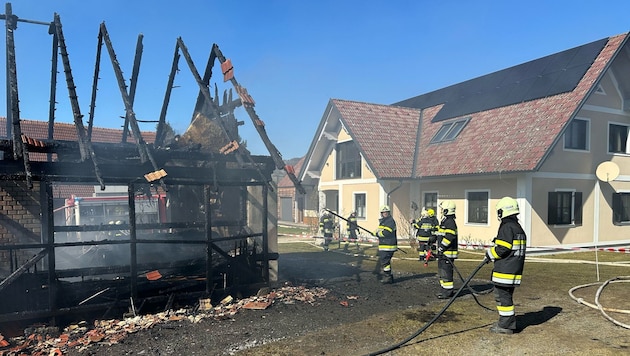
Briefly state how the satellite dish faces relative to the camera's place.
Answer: facing the viewer

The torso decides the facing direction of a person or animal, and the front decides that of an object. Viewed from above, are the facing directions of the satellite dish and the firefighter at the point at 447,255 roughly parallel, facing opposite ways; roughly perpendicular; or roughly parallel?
roughly perpendicular

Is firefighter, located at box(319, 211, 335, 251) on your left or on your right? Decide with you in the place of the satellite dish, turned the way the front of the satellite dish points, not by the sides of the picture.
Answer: on your right

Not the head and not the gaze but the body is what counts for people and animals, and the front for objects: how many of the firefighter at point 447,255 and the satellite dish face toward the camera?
1

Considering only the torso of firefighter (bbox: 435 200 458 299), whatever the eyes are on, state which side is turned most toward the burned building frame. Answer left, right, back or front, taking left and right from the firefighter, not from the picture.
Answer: front

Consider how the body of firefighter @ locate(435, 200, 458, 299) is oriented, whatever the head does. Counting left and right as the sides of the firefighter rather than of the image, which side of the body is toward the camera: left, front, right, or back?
left

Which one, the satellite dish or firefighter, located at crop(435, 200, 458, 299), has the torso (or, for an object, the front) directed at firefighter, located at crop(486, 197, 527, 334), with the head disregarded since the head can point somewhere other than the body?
the satellite dish

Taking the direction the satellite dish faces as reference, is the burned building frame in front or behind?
in front

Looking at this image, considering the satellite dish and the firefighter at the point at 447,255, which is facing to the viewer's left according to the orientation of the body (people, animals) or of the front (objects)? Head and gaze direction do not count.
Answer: the firefighter

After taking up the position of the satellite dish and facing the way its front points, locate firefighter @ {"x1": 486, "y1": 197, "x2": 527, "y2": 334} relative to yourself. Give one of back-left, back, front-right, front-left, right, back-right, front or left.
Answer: front
